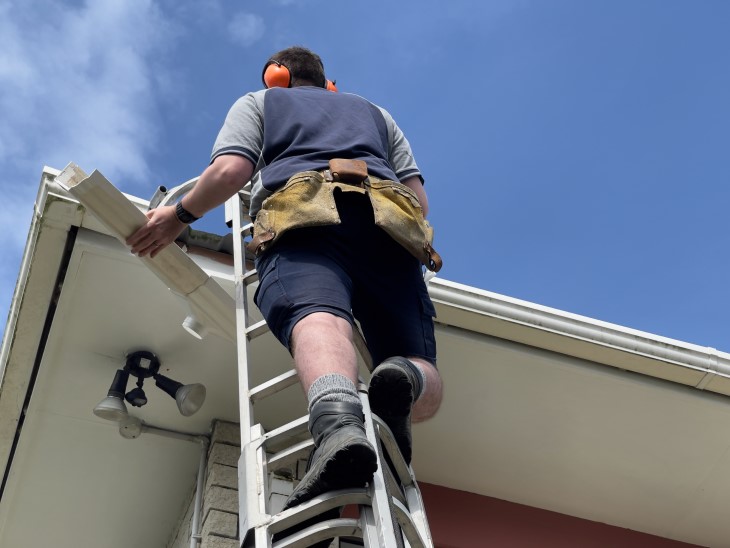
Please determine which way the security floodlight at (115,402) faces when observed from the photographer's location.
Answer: facing the viewer and to the left of the viewer

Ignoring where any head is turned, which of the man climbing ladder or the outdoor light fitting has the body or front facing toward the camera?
the outdoor light fitting

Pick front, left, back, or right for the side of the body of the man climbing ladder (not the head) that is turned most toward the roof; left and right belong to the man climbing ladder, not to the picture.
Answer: front

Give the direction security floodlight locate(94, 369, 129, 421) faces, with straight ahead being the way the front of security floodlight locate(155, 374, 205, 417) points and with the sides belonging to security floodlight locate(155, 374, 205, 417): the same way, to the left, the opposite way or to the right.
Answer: to the right

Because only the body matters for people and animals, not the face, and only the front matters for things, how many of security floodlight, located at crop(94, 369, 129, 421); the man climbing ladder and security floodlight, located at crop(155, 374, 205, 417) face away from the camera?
1

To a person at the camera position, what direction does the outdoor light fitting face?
facing the viewer

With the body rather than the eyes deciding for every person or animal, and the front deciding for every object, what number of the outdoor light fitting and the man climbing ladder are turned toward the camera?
1

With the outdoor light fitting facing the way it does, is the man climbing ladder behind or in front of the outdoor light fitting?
in front

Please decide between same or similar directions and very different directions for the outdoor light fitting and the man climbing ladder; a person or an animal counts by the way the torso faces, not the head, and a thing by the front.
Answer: very different directions

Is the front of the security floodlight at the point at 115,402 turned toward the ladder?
no

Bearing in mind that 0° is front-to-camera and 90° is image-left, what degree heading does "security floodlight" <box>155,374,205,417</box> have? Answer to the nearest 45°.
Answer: approximately 315°

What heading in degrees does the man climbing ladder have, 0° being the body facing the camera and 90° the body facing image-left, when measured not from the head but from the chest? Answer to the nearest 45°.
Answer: approximately 180°

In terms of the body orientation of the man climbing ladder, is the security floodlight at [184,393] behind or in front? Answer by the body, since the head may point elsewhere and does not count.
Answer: in front
